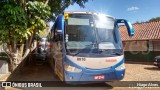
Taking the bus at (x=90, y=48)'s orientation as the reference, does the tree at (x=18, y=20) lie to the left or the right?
on its right

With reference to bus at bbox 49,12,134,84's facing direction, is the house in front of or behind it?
behind

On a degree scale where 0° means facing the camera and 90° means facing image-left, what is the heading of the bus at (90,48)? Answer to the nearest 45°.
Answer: approximately 0°
